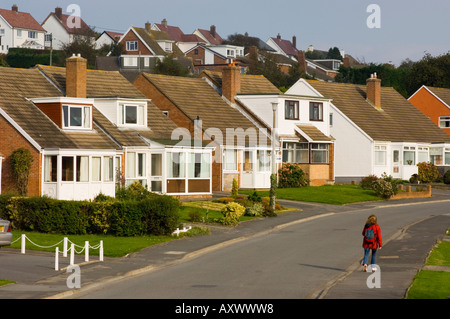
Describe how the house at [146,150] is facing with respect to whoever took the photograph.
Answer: facing the viewer and to the right of the viewer

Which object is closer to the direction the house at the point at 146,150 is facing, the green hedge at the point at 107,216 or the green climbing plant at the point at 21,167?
the green hedge

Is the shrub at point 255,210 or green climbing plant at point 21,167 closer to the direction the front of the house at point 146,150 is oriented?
the shrub

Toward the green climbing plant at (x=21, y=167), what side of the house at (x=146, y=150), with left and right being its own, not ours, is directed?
right

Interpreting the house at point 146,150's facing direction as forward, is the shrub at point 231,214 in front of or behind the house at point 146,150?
in front

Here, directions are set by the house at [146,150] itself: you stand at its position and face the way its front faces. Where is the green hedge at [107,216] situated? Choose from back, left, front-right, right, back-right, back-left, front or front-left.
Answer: front-right

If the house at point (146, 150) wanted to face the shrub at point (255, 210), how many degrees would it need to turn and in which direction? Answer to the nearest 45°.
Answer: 0° — it already faces it
